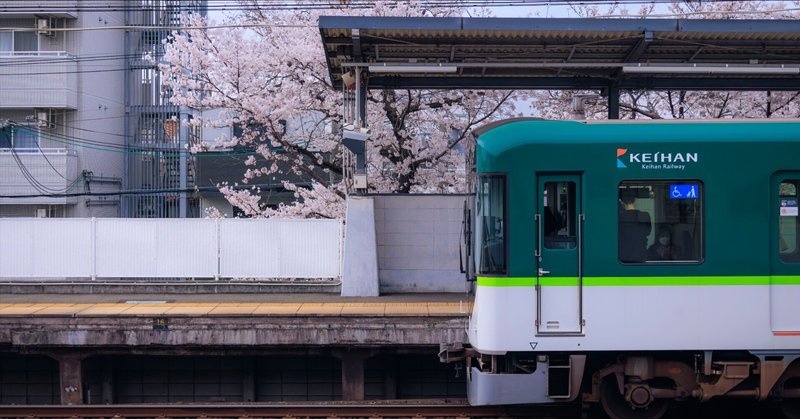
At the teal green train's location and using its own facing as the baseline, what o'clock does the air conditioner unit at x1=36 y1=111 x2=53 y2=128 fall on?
The air conditioner unit is roughly at 1 o'clock from the teal green train.

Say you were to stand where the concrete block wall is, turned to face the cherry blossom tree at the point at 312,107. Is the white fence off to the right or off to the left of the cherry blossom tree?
left

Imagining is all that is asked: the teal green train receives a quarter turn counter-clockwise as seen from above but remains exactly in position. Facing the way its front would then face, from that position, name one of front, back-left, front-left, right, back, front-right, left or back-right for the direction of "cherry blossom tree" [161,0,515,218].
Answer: back-right

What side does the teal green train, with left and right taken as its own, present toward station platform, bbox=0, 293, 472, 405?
front

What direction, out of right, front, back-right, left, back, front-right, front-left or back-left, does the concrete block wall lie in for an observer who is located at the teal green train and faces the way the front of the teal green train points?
front-right

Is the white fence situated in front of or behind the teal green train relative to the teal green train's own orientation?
in front

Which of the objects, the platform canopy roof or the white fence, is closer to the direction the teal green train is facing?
the white fence

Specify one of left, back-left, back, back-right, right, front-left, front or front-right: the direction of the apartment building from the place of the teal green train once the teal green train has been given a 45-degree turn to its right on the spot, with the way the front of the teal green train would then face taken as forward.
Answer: front

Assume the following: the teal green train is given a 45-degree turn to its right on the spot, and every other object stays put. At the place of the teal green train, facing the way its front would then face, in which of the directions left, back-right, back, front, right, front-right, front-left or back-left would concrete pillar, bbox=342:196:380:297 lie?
front

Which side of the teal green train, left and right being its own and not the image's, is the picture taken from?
left
